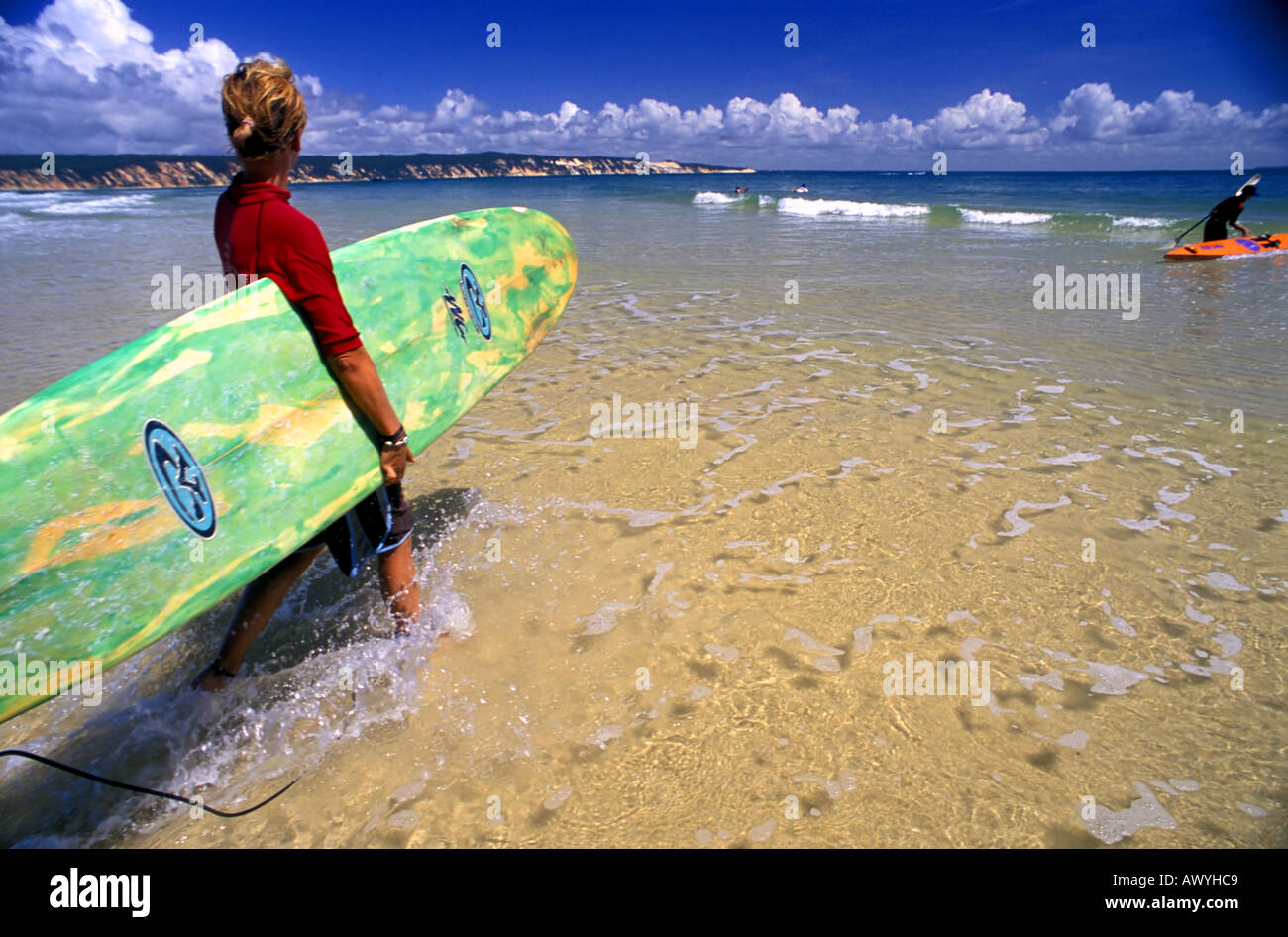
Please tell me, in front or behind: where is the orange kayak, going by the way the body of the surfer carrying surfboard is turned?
in front

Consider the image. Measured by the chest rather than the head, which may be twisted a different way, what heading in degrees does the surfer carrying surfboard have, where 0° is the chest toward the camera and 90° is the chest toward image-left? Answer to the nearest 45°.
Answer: approximately 225°

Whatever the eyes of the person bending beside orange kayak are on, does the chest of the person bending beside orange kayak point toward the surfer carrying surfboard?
no

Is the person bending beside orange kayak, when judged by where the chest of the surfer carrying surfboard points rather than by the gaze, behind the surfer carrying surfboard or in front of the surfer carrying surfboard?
in front

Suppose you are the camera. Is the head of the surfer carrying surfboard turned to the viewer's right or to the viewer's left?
to the viewer's right

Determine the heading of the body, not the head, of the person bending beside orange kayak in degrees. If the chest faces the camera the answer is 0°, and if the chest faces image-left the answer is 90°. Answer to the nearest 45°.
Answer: approximately 270°
